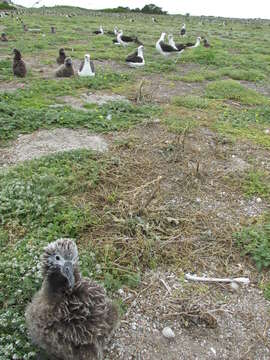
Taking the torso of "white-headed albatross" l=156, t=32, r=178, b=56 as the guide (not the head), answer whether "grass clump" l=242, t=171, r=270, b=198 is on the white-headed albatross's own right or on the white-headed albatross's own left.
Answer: on the white-headed albatross's own left

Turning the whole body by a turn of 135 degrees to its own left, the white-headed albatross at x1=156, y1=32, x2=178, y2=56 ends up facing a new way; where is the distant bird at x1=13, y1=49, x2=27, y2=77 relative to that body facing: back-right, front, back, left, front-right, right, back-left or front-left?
right

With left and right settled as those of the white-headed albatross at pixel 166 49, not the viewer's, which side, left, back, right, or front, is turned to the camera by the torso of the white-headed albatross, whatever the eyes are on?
left

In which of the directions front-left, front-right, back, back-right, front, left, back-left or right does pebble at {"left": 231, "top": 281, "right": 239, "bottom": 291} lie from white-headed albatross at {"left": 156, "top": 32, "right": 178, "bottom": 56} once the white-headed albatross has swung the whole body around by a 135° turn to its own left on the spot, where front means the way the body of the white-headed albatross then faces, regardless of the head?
front-right

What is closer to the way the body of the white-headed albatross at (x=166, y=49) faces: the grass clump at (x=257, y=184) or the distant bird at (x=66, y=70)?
the distant bird

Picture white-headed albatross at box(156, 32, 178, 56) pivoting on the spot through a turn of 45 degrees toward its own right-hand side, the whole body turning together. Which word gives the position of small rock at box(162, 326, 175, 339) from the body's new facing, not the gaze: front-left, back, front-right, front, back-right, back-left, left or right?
back-left

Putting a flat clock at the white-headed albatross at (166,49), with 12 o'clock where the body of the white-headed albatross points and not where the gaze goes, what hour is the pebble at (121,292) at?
The pebble is roughly at 9 o'clock from the white-headed albatross.

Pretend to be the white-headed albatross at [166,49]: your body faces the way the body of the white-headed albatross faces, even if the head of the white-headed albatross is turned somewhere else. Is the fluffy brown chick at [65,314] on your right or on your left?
on your left

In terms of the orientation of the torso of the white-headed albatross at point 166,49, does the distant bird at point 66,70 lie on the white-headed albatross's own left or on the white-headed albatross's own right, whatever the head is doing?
on the white-headed albatross's own left

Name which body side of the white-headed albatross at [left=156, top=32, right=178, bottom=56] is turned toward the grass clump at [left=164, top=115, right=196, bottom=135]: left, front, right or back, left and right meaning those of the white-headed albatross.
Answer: left
